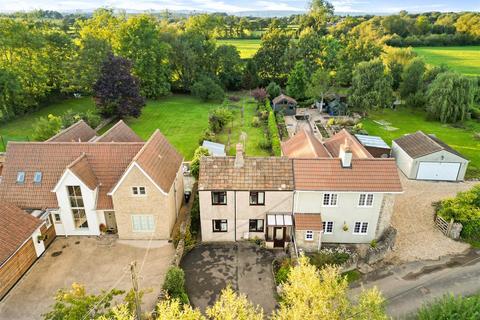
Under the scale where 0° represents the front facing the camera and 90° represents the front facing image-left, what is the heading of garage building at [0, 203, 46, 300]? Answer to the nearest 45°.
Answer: approximately 315°

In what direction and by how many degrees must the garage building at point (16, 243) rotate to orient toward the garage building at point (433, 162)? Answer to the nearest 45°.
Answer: approximately 45° to its left

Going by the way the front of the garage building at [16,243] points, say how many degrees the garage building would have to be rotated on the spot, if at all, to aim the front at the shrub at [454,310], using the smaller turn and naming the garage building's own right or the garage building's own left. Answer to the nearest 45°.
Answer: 0° — it already faces it

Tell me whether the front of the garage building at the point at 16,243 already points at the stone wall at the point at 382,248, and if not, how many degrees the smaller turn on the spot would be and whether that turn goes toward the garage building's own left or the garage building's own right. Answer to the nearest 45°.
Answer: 0° — it already faces it

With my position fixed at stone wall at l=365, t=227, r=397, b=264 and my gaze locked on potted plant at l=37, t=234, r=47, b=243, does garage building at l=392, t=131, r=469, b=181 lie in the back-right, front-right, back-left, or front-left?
back-right

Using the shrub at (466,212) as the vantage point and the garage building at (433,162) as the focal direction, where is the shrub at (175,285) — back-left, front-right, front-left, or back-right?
back-left

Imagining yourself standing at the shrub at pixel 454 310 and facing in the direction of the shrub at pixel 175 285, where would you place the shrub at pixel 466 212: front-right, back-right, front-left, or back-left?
back-right
